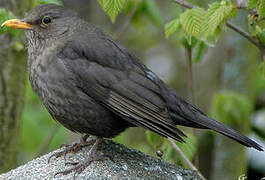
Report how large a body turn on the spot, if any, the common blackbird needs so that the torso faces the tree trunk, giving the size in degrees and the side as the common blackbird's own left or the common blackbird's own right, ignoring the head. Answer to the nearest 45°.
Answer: approximately 45° to the common blackbird's own right

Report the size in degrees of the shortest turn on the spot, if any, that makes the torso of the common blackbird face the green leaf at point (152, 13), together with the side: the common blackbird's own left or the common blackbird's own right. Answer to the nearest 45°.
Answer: approximately 90° to the common blackbird's own right

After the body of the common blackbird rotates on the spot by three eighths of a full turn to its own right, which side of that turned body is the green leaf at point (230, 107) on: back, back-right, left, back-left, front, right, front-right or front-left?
front

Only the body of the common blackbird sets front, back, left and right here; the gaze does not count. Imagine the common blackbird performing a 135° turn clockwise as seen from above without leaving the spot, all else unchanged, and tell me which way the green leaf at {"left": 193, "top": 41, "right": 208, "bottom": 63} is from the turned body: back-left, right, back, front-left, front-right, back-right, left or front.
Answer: front

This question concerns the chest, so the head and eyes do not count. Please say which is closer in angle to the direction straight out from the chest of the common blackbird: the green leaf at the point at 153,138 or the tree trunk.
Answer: the tree trunk

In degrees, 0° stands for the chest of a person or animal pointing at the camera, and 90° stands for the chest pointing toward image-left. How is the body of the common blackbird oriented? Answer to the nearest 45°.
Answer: approximately 90°
